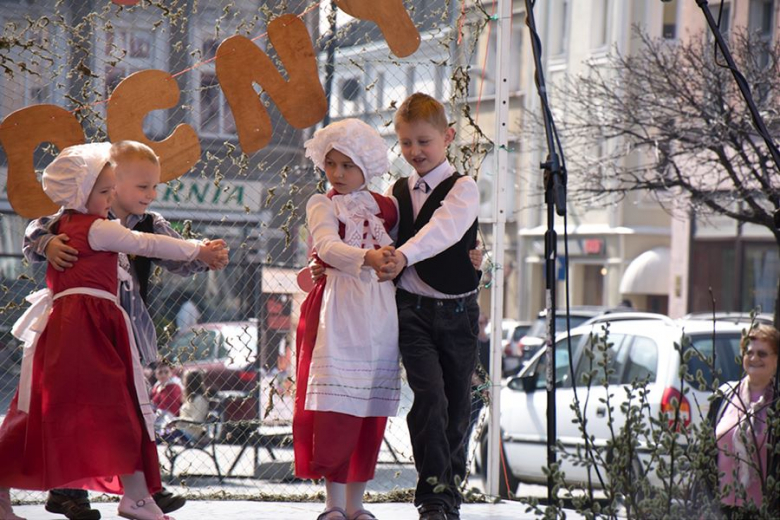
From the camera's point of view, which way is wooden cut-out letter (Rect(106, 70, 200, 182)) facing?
toward the camera

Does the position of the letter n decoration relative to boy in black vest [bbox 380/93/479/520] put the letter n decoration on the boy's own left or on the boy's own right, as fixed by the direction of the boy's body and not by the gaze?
on the boy's own right

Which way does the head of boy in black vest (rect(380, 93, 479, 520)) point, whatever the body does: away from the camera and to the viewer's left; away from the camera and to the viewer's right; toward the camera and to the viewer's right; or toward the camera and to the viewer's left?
toward the camera and to the viewer's left

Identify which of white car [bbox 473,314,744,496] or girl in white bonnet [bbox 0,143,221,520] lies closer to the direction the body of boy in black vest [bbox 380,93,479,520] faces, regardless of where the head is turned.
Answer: the girl in white bonnet

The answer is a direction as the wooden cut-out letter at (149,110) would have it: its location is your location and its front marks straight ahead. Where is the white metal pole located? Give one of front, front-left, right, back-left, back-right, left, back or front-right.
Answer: left

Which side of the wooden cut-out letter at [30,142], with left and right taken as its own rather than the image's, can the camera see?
front

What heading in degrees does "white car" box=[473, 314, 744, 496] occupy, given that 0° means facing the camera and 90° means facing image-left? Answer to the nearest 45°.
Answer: approximately 135°

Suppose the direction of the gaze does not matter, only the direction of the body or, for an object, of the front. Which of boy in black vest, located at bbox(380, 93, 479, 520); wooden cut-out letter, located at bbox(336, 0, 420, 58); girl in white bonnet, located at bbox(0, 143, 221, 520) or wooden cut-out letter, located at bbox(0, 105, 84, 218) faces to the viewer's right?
the girl in white bonnet

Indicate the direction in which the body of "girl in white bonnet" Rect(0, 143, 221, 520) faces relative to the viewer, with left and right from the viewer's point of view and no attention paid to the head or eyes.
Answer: facing to the right of the viewer

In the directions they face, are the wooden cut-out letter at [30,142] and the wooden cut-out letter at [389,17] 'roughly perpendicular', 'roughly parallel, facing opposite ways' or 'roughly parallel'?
roughly parallel

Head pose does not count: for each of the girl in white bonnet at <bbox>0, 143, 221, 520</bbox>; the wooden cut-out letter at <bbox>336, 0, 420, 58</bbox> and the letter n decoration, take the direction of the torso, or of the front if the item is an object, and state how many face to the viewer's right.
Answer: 1

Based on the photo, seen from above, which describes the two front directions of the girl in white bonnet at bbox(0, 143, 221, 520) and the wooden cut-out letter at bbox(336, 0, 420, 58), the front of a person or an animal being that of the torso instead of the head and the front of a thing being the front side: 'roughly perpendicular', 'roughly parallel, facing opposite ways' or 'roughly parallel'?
roughly perpendicular

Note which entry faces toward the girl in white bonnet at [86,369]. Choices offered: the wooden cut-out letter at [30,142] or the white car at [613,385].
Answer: the wooden cut-out letter

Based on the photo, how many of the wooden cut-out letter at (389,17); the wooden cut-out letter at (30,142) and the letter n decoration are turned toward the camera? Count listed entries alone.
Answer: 3
